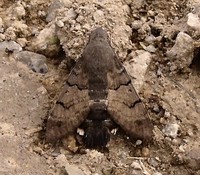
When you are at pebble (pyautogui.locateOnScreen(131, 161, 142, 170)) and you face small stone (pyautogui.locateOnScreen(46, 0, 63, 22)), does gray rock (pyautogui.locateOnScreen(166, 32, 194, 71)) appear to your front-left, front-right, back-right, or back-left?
front-right

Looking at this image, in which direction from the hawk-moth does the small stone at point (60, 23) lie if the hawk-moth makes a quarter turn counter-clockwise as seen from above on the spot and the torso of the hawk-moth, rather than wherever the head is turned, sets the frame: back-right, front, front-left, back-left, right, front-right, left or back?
front-right

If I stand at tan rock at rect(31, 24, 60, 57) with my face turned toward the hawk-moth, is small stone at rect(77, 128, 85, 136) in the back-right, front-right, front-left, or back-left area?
front-right

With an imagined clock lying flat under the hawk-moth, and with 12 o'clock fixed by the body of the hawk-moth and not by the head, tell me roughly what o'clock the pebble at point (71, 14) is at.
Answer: The pebble is roughly at 11 o'clock from the hawk-moth.

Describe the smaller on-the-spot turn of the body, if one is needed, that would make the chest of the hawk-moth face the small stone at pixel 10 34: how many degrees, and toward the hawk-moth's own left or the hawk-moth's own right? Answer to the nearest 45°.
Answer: approximately 45° to the hawk-moth's own left

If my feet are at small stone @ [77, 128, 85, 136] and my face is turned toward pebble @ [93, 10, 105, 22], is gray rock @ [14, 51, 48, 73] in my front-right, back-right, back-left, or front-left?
front-left

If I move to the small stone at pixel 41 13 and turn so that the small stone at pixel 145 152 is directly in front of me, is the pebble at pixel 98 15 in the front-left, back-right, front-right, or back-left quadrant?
front-left

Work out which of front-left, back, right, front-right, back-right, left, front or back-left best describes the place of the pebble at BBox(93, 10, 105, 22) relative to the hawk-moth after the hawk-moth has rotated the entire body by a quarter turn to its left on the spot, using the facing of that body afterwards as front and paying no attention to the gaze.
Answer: right

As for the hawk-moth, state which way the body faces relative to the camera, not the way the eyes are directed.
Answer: away from the camera

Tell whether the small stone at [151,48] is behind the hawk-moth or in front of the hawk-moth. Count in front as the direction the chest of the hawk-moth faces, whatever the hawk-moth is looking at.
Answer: in front

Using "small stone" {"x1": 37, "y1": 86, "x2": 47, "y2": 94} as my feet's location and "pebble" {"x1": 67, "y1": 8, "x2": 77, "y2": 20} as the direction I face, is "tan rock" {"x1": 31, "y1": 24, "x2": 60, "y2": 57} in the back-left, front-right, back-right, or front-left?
front-left

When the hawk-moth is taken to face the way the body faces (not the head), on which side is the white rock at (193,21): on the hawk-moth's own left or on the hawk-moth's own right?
on the hawk-moth's own right

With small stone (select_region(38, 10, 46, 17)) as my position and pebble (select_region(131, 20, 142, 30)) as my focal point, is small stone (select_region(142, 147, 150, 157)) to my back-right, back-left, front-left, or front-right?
front-right

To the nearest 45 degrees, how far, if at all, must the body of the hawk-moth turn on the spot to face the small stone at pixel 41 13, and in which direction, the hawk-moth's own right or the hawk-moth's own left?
approximately 45° to the hawk-moth's own left

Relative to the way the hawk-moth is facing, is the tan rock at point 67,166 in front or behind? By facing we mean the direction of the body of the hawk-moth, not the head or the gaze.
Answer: behind
